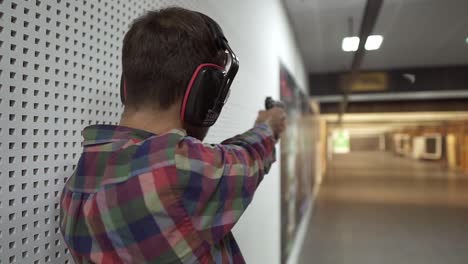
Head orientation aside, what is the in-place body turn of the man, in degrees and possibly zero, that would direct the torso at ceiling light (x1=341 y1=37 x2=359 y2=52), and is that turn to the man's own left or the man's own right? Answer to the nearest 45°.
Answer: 0° — they already face it

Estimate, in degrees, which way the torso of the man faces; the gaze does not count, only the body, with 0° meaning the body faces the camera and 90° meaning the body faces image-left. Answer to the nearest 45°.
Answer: approximately 225°

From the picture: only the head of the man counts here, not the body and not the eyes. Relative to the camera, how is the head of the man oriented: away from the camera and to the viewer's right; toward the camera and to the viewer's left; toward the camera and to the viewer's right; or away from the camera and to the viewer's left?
away from the camera and to the viewer's right

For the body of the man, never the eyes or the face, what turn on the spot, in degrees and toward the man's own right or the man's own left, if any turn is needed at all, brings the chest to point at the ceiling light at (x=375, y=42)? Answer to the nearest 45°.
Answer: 0° — they already face it
